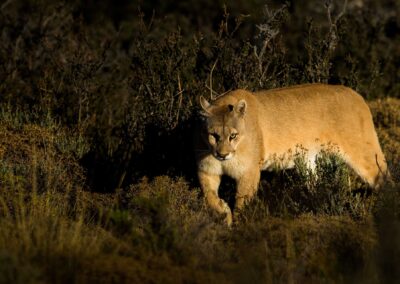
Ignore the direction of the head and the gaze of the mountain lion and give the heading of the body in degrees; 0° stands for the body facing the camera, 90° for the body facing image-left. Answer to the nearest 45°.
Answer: approximately 45°
